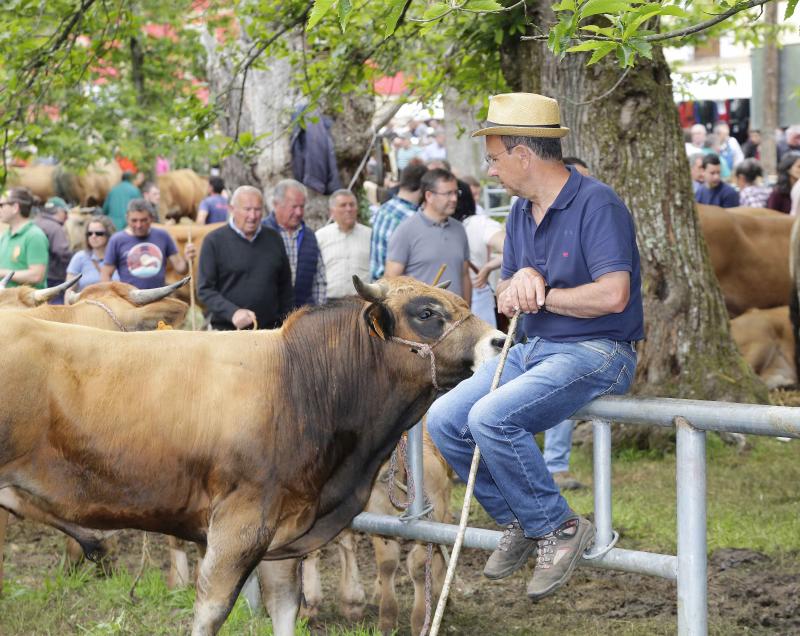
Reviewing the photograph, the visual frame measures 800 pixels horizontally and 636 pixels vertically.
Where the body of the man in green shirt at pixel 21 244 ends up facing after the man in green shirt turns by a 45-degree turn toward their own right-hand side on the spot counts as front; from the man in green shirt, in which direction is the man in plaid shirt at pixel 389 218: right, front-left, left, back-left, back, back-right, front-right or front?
back-left

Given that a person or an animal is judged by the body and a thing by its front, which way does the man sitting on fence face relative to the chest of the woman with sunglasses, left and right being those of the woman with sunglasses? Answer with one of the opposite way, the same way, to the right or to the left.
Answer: to the right

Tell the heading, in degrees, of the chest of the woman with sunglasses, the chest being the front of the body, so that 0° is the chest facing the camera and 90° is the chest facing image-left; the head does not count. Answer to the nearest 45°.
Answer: approximately 0°

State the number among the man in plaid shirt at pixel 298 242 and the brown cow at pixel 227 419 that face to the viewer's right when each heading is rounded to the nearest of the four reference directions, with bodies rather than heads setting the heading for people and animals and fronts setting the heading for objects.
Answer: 1

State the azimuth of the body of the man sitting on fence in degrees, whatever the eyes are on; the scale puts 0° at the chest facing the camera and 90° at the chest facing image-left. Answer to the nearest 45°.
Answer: approximately 45°

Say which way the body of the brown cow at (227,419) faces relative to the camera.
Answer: to the viewer's right

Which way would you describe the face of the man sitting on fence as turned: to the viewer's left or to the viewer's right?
to the viewer's left

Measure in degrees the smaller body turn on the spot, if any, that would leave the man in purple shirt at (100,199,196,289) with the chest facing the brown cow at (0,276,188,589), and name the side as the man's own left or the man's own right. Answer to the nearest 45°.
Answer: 0° — they already face it

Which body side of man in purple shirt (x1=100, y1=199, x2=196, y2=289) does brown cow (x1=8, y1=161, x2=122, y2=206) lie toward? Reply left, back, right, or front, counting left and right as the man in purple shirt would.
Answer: back

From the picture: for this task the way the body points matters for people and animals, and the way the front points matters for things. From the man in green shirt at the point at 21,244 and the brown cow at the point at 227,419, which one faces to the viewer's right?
the brown cow

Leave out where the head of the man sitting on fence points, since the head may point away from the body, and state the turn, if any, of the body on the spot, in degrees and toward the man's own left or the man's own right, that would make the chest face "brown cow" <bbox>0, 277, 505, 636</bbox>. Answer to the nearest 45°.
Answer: approximately 45° to the man's own right
